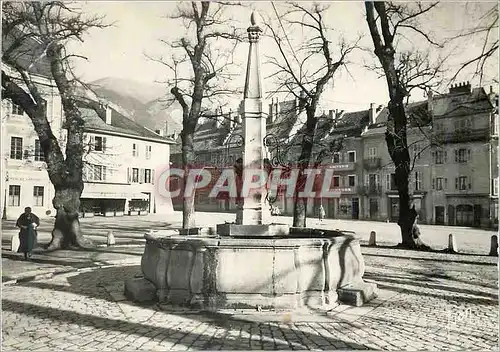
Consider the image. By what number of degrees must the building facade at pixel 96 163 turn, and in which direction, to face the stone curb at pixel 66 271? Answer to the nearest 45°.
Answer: approximately 45° to its right

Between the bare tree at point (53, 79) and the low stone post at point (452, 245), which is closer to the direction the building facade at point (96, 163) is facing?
the low stone post

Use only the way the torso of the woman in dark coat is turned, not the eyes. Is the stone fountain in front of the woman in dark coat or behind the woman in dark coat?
in front

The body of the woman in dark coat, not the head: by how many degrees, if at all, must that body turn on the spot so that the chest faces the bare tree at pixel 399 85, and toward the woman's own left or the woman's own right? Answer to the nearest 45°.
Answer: approximately 90° to the woman's own left

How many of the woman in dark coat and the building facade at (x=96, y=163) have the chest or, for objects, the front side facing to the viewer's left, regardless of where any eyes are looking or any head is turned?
0

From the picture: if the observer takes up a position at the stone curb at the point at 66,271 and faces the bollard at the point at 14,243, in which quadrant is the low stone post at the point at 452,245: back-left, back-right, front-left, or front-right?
back-right

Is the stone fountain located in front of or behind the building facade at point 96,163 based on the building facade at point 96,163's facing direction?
in front

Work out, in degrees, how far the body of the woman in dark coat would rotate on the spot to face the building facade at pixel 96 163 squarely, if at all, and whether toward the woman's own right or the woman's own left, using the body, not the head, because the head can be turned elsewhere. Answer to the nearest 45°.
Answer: approximately 180°

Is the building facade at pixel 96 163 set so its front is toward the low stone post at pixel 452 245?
yes

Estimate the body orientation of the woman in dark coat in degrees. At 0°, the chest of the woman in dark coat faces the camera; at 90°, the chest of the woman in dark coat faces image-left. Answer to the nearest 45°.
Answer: approximately 0°

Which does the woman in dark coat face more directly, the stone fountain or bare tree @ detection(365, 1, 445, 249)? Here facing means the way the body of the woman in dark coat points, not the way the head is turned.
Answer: the stone fountain
